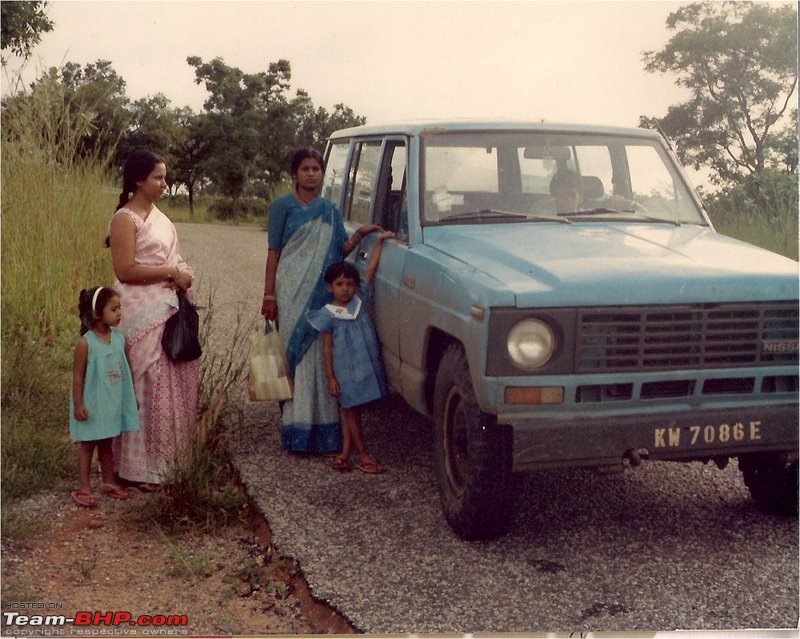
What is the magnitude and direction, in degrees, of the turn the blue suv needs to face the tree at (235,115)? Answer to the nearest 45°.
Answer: approximately 180°

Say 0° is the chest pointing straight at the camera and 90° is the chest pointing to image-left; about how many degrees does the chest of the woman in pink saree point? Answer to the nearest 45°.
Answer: approximately 315°

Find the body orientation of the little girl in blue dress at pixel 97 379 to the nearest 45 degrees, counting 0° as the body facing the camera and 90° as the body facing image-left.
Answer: approximately 315°

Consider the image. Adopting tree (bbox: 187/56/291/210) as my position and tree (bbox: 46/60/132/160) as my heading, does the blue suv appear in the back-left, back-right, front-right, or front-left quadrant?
back-left

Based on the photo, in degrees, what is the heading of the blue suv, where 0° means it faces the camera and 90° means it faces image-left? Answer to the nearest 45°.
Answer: approximately 315°

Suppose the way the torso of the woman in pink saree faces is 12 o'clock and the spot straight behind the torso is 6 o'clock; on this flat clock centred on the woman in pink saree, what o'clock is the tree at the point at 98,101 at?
The tree is roughly at 7 o'clock from the woman in pink saree.

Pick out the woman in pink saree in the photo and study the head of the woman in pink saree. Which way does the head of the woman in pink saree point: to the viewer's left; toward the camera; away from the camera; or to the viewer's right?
to the viewer's right
